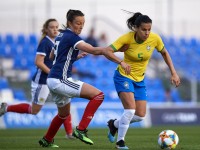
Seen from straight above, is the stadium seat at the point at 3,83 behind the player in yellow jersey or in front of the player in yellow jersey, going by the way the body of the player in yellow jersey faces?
behind

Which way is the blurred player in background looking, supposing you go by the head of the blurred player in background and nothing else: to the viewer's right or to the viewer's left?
to the viewer's right

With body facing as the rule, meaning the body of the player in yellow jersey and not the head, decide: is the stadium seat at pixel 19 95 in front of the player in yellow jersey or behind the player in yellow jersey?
behind

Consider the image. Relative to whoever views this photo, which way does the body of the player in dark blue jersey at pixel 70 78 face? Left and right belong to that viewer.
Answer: facing to the right of the viewer

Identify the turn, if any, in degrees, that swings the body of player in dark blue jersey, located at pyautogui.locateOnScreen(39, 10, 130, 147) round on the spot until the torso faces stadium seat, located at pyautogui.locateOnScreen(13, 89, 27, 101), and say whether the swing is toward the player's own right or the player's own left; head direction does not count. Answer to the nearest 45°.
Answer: approximately 90° to the player's own left

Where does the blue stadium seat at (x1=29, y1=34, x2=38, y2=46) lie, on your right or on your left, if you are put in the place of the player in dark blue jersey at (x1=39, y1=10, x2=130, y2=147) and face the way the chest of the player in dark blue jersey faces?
on your left

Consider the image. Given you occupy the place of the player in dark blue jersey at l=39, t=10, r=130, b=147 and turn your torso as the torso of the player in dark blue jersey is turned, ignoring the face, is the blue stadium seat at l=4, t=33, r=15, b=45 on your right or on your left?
on your left
